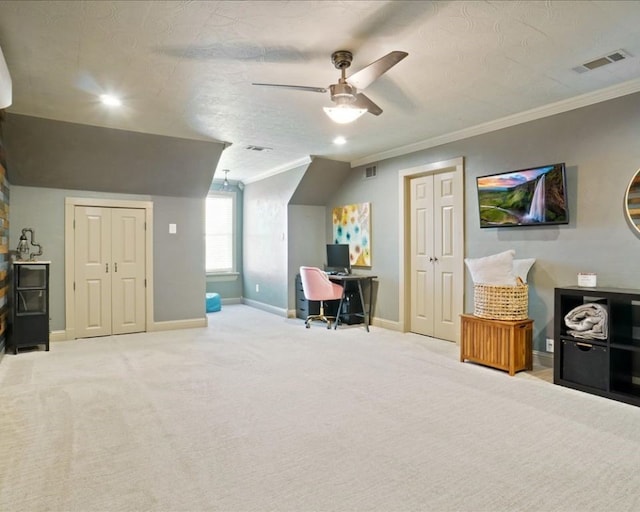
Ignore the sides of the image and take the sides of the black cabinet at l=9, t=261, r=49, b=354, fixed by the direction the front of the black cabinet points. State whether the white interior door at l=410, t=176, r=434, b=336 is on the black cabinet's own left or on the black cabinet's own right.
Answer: on the black cabinet's own left

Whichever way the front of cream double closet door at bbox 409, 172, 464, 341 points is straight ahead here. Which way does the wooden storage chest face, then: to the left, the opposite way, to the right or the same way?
the same way

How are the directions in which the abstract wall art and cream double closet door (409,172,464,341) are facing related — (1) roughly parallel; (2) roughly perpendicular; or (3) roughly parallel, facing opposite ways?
roughly parallel

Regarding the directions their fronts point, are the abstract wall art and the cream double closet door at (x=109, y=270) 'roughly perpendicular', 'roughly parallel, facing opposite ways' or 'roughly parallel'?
roughly perpendicular

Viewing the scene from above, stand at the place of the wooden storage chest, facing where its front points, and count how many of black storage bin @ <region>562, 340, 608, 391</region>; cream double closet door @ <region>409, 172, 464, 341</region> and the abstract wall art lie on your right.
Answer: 2

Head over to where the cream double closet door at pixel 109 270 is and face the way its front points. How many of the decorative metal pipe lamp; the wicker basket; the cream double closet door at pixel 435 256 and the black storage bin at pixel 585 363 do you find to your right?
1

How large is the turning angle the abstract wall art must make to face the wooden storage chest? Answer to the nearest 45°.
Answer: approximately 90° to its left

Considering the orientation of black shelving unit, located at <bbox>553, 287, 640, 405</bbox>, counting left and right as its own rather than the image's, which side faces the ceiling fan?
front

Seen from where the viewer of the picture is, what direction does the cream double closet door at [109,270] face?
facing the viewer

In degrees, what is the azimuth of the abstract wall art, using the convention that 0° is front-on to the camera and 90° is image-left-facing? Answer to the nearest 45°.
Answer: approximately 45°

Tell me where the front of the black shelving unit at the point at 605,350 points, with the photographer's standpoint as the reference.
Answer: facing the viewer and to the left of the viewer

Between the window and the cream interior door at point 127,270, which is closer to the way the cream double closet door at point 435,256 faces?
the cream interior door

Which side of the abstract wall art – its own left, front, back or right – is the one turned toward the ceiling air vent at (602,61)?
left

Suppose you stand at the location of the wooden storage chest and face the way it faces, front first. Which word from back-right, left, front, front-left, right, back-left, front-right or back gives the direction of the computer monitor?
right

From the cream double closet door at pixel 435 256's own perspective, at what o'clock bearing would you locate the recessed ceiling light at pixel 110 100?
The recessed ceiling light is roughly at 12 o'clock from the cream double closet door.

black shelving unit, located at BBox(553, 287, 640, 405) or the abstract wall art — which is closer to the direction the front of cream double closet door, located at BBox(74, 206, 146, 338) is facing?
the black shelving unit
